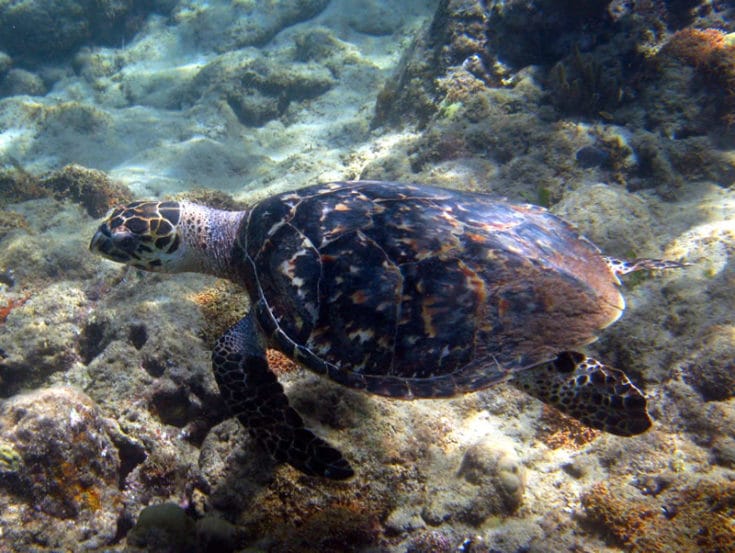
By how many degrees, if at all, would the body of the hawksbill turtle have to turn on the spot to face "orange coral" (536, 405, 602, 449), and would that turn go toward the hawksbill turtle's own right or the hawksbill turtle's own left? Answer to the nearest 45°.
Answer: approximately 180°

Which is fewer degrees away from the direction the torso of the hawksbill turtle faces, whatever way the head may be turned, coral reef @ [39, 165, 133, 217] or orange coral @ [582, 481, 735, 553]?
the coral reef

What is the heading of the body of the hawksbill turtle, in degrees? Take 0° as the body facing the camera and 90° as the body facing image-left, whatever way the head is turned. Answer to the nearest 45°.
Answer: approximately 90°

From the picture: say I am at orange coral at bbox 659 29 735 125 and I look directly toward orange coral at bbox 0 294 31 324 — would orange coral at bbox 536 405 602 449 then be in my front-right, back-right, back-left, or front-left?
front-left

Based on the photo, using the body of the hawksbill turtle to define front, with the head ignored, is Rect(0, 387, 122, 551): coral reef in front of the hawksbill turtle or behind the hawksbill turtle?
in front

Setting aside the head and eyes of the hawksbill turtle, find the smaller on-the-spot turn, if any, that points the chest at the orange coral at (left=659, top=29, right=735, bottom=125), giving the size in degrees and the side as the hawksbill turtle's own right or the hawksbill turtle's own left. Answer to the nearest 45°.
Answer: approximately 135° to the hawksbill turtle's own right

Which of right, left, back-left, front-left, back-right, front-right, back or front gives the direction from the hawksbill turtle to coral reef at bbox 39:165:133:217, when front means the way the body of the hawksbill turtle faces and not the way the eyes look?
front-right

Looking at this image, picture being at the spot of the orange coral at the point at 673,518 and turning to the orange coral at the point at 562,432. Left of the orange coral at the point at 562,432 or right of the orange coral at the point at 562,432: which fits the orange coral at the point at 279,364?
left

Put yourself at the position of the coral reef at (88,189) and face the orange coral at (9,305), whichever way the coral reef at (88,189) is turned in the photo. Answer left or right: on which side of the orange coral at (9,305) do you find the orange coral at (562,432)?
left

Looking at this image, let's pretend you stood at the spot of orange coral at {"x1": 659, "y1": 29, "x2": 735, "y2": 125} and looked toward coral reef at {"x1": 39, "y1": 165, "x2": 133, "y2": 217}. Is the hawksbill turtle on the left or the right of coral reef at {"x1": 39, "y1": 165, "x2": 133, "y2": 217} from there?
left
